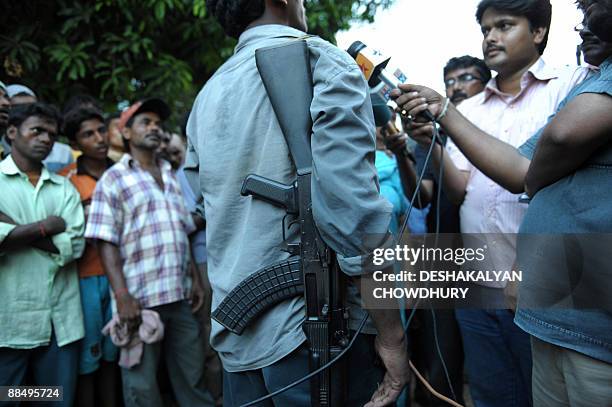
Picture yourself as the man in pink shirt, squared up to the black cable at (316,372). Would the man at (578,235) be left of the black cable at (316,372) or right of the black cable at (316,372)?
left

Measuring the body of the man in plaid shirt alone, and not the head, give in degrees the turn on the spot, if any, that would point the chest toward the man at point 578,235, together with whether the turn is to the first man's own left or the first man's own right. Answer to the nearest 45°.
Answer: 0° — they already face them

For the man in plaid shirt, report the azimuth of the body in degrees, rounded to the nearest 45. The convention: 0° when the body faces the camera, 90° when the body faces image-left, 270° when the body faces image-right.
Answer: approximately 315°

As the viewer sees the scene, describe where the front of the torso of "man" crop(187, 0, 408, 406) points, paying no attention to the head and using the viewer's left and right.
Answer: facing away from the viewer and to the right of the viewer

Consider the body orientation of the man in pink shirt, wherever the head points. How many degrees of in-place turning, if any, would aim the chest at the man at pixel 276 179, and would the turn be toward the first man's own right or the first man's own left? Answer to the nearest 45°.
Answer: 0° — they already face them

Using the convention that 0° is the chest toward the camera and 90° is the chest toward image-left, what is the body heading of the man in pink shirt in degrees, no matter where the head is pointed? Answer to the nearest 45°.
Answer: approximately 45°

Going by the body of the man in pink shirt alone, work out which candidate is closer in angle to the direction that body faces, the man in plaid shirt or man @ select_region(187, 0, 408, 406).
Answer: the man

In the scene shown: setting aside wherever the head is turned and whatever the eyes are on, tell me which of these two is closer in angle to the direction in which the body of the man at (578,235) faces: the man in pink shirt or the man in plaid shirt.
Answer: the man in plaid shirt

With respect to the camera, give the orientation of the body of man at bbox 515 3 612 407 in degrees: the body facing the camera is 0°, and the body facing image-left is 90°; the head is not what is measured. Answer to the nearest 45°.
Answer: approximately 90°

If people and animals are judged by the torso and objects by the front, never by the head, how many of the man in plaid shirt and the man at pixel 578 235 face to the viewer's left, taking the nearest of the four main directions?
1

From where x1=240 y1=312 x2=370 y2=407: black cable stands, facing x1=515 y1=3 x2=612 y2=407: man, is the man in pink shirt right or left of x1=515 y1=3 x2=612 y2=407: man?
left
